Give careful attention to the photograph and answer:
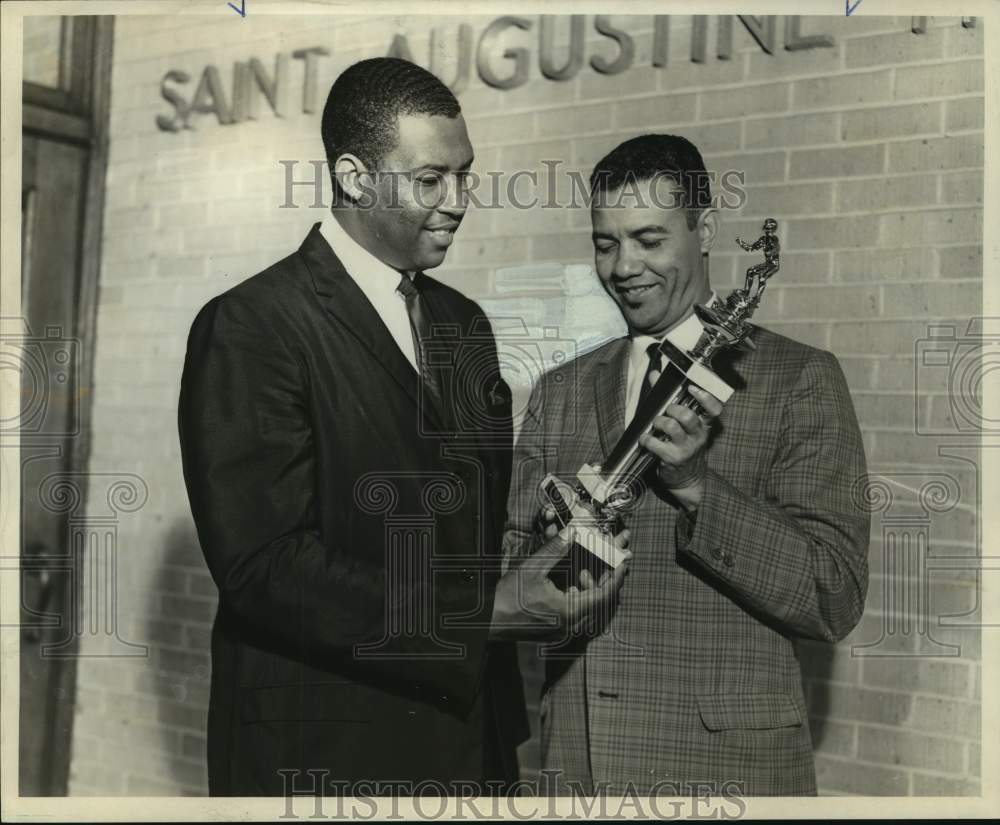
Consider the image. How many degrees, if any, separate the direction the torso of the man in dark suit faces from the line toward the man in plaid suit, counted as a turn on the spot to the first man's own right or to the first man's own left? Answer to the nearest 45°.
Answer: approximately 45° to the first man's own left

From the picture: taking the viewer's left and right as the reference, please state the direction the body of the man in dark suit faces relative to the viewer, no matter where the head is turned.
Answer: facing the viewer and to the right of the viewer

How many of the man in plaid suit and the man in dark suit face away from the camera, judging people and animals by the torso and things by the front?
0

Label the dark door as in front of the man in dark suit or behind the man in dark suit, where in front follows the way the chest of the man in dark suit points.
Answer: behind

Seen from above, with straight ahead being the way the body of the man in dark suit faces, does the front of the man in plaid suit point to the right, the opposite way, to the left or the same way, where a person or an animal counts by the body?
to the right

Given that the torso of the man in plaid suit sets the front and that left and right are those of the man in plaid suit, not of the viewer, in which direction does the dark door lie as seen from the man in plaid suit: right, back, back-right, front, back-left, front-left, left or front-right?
front-right

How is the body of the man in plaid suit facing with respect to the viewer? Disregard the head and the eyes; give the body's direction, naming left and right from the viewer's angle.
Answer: facing the viewer and to the left of the viewer

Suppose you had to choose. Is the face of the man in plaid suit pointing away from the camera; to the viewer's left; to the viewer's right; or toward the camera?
toward the camera

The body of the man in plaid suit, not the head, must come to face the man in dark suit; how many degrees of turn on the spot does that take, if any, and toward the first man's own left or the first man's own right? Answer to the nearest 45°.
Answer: approximately 45° to the first man's own right
